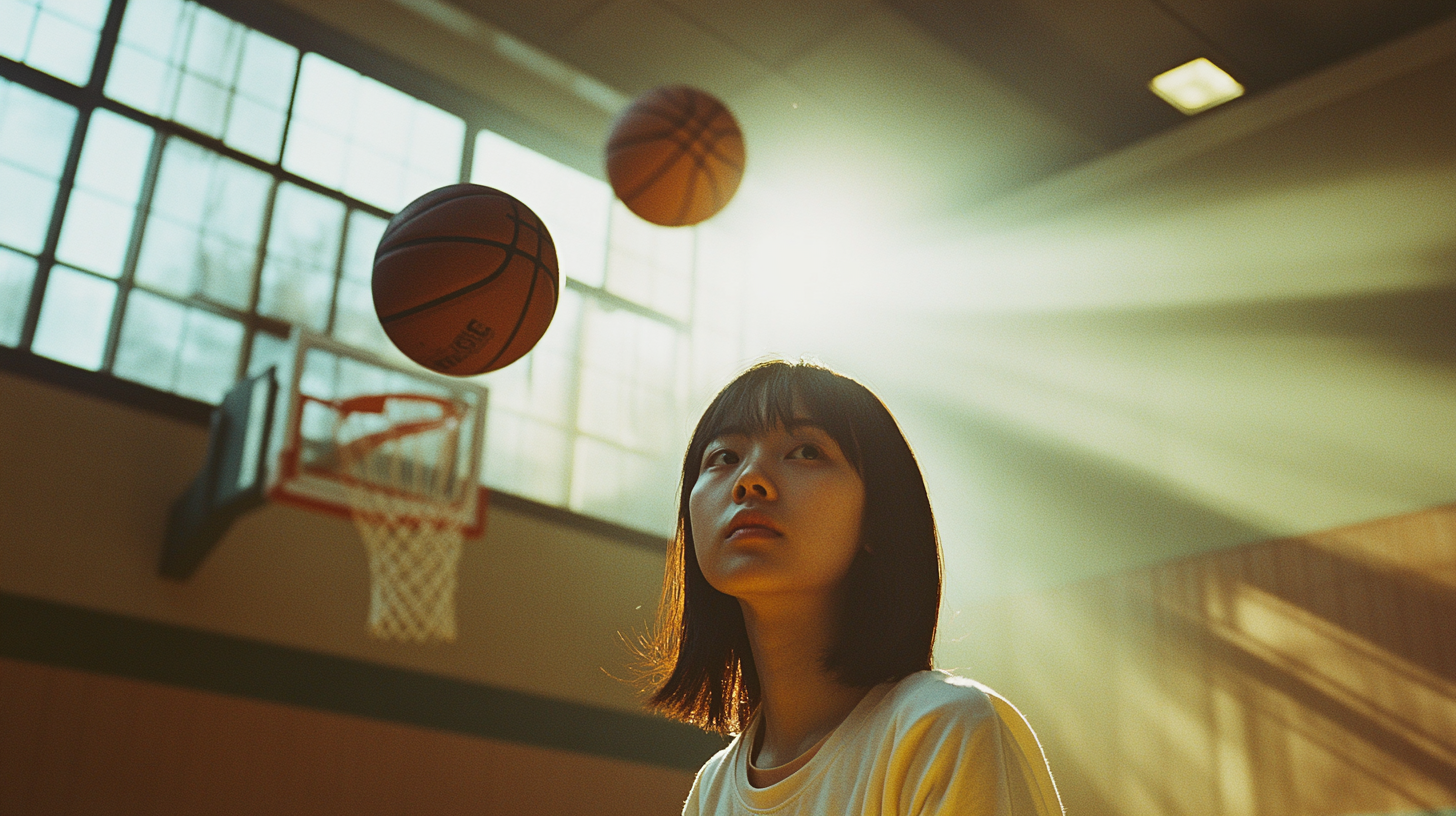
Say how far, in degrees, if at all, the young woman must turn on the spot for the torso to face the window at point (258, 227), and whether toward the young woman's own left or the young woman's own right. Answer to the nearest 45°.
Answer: approximately 90° to the young woman's own right

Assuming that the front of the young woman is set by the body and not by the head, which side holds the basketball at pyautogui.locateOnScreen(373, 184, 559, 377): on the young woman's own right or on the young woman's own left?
on the young woman's own right

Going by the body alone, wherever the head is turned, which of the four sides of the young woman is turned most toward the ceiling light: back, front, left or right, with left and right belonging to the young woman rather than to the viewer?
back

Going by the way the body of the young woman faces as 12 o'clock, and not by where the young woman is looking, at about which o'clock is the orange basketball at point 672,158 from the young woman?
The orange basketball is roughly at 4 o'clock from the young woman.

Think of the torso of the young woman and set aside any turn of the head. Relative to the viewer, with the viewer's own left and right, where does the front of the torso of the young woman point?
facing the viewer and to the left of the viewer
